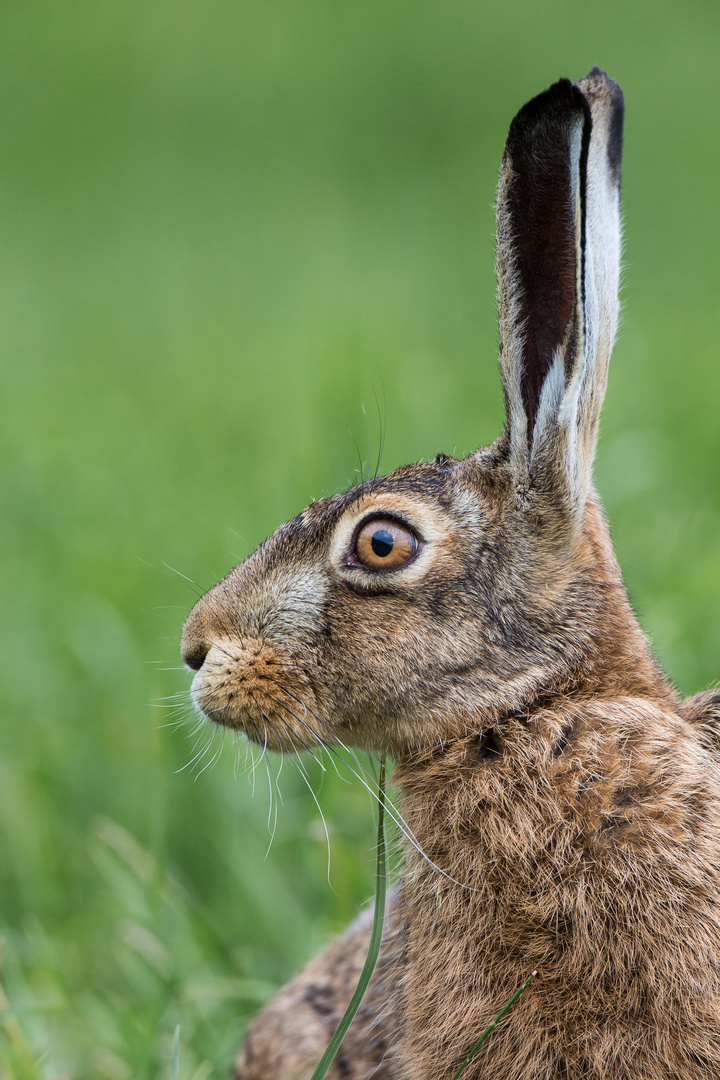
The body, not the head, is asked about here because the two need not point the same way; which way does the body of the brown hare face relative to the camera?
to the viewer's left
